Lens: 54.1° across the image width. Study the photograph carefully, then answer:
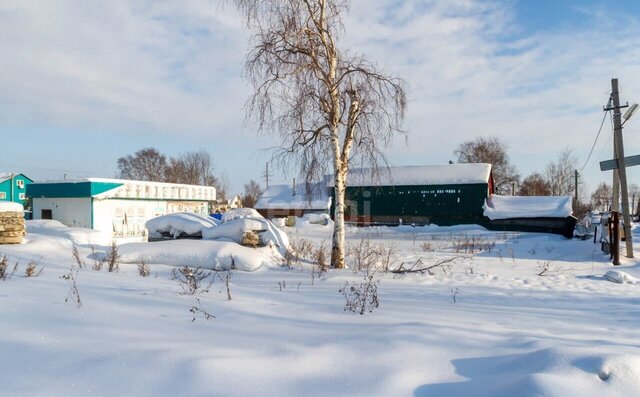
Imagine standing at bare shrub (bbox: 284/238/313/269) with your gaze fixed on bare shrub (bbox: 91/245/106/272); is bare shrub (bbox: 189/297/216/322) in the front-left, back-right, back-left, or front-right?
front-left

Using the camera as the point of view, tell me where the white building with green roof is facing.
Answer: facing the viewer and to the right of the viewer

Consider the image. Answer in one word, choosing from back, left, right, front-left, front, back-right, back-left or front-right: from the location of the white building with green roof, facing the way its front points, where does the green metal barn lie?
front-left

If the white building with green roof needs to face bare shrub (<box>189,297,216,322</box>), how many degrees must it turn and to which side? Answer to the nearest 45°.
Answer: approximately 45° to its right

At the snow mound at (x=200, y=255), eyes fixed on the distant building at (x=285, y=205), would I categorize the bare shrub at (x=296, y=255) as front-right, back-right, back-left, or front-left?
front-right

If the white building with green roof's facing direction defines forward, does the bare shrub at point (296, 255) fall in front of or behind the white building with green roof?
in front

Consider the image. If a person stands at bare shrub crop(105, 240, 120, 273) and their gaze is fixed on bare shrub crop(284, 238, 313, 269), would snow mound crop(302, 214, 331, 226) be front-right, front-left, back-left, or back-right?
front-left

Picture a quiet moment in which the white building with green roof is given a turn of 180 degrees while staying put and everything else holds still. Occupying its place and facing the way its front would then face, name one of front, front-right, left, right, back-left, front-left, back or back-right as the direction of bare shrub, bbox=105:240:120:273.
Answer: back-left

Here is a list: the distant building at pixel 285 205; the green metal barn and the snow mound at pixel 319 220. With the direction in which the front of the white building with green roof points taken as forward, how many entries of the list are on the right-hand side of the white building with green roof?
0

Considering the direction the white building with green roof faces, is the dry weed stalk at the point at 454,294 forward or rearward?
forward

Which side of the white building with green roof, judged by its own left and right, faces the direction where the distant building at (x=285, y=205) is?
left

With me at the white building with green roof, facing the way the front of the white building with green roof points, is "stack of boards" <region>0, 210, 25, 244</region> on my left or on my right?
on my right

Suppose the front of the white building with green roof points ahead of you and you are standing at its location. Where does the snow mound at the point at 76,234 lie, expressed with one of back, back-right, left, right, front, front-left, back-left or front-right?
front-right
